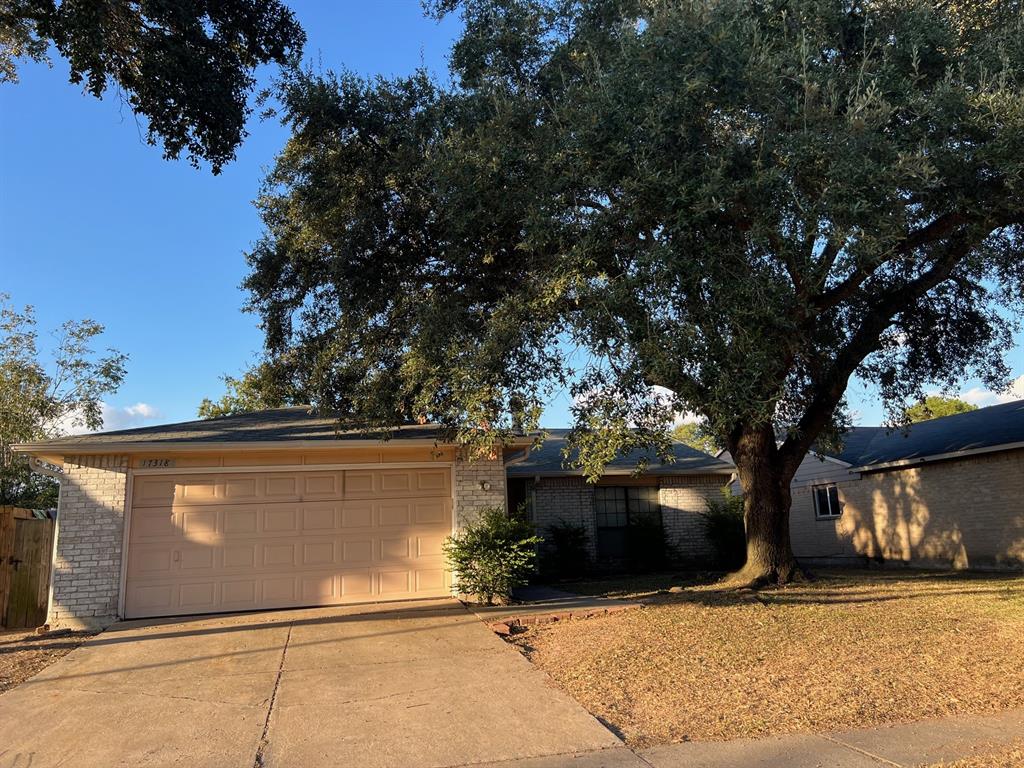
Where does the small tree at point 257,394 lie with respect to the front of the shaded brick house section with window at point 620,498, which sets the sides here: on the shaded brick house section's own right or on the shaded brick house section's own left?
on the shaded brick house section's own right

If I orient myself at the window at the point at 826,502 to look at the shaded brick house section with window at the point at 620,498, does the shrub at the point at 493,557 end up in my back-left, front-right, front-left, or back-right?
front-left

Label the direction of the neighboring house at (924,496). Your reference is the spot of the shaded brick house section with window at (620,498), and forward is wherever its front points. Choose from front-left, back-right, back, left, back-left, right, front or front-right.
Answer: left

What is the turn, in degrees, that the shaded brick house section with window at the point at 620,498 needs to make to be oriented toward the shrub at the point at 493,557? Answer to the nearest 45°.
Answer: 0° — it already faces it

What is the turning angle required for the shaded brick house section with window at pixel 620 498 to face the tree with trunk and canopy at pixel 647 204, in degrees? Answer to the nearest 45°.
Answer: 0° — it already faces it

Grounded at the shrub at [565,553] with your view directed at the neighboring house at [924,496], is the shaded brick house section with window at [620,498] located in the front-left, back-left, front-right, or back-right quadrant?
front-left

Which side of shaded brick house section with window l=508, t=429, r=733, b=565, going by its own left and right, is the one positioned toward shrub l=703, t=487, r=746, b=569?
left

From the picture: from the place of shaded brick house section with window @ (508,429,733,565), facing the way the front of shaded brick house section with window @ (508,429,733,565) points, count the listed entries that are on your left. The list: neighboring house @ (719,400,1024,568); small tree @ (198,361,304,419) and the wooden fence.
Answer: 1

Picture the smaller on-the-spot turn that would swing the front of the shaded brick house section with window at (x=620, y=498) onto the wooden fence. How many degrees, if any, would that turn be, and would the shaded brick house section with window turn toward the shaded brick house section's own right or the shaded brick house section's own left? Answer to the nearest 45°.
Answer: approximately 45° to the shaded brick house section's own right

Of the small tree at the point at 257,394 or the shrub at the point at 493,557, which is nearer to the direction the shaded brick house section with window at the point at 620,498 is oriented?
the shrub

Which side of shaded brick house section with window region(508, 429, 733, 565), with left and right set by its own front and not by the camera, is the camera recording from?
front

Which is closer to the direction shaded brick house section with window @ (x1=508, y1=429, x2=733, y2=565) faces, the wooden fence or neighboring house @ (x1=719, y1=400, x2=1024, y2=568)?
the wooden fence
